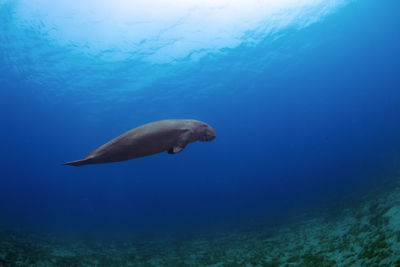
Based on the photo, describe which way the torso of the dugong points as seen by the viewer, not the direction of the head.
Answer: to the viewer's right
